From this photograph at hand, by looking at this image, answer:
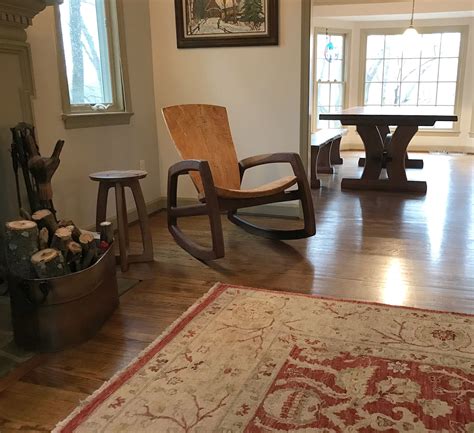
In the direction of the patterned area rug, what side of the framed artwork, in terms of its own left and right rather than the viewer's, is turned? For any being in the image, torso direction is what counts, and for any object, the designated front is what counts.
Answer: front

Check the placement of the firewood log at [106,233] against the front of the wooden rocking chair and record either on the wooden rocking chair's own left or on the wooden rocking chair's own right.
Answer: on the wooden rocking chair's own right

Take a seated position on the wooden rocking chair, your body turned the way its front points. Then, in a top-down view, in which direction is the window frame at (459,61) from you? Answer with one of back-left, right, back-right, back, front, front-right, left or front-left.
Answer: left

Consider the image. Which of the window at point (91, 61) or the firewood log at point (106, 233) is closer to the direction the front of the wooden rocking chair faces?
the firewood log

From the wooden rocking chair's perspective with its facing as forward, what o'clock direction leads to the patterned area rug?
The patterned area rug is roughly at 1 o'clock from the wooden rocking chair.

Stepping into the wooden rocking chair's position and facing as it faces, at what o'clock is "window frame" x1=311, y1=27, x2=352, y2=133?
The window frame is roughly at 8 o'clock from the wooden rocking chair.

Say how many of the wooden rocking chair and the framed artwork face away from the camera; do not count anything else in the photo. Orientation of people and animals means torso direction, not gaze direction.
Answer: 0

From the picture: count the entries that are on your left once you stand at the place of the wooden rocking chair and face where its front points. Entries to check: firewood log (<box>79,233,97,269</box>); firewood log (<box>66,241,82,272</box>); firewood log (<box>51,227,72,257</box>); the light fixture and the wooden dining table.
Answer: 2

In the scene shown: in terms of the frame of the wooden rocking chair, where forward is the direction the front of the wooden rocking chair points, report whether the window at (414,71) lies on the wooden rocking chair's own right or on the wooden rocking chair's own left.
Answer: on the wooden rocking chair's own left

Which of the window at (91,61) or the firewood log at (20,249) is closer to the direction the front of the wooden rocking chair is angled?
the firewood log

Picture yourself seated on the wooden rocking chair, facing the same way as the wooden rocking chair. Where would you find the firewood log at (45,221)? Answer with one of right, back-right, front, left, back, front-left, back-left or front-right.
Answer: right

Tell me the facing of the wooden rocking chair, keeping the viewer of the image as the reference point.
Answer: facing the viewer and to the right of the viewer

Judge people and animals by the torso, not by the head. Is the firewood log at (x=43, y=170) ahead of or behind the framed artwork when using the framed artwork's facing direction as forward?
ahead

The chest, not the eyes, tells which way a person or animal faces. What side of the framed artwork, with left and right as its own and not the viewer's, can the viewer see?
front

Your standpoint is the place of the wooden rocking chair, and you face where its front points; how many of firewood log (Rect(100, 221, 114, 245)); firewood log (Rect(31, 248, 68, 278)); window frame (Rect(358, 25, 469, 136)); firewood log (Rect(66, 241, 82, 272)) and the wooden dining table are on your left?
2

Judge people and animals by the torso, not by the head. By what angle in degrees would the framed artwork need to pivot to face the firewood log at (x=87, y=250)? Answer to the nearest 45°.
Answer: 0° — it already faces it

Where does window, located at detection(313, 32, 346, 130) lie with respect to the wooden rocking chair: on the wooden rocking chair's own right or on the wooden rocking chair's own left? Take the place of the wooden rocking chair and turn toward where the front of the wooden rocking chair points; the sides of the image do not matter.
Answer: on the wooden rocking chair's own left
